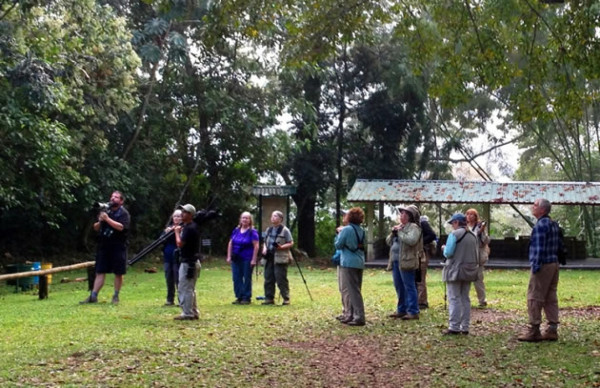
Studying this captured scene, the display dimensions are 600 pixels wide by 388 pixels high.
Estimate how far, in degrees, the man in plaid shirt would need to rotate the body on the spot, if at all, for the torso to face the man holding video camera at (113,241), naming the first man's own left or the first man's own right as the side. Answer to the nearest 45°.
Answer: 0° — they already face them

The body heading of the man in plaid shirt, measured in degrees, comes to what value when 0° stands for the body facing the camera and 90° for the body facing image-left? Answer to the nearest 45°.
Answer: approximately 90°

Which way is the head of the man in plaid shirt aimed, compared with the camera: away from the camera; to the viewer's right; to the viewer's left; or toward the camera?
to the viewer's left

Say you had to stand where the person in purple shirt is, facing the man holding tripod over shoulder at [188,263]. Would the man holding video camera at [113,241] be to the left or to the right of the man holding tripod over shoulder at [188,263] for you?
right

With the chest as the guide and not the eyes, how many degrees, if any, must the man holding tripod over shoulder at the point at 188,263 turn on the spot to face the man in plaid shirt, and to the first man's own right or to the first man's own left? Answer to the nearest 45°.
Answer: approximately 135° to the first man's own left

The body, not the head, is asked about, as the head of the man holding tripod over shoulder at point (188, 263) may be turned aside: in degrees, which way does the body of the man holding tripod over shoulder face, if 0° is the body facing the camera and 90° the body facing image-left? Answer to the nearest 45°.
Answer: approximately 90°

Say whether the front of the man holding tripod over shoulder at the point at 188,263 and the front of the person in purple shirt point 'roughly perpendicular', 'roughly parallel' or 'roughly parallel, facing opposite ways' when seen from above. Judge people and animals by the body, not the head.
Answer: roughly perpendicular

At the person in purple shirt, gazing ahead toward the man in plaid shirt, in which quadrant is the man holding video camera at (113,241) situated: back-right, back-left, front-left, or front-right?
back-right

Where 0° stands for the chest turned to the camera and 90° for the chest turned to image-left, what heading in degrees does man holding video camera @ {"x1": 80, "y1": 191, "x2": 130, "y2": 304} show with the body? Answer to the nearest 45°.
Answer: approximately 45°
